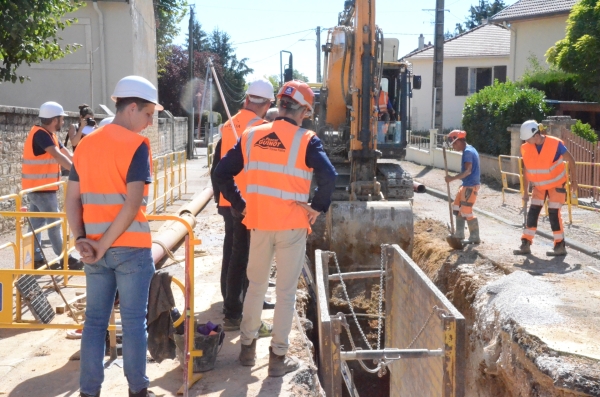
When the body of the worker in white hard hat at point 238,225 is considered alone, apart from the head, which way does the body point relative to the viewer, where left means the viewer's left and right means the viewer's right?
facing away from the viewer and to the right of the viewer

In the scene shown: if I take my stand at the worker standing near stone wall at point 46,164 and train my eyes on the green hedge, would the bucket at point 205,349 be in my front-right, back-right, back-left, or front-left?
back-right

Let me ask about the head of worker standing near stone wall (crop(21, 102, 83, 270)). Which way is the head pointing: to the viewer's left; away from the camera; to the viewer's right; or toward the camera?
to the viewer's right

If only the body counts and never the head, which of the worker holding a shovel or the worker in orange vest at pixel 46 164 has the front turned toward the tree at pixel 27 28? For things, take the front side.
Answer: the worker holding a shovel

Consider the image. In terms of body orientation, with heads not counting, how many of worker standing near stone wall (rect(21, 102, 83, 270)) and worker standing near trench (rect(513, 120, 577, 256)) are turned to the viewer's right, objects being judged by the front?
1

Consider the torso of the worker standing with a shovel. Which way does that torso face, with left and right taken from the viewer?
facing to the left of the viewer

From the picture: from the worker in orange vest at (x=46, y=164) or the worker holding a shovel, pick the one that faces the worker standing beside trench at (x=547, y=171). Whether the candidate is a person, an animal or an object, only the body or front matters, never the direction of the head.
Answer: the worker in orange vest at (x=46, y=164)

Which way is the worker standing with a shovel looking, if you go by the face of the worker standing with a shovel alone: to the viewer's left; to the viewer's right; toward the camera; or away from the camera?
to the viewer's left

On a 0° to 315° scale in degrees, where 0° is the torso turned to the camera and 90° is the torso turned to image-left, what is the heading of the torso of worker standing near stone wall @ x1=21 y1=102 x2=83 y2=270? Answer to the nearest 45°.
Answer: approximately 270°
